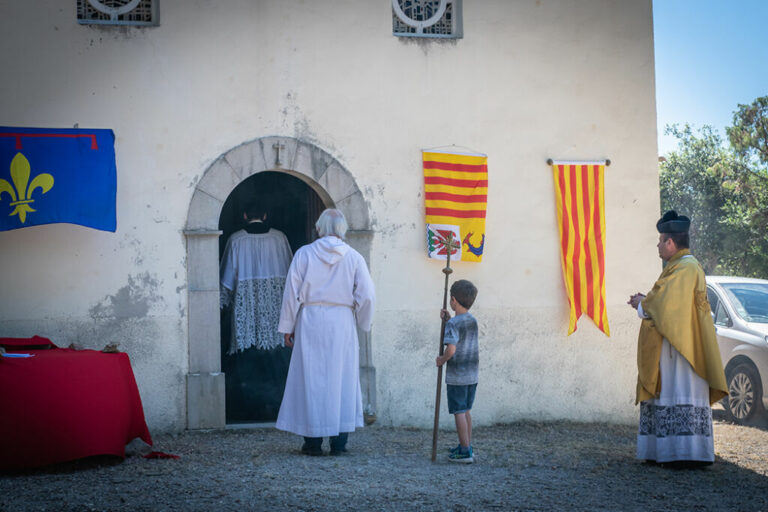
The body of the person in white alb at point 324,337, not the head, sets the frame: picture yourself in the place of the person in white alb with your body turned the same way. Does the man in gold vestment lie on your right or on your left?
on your right

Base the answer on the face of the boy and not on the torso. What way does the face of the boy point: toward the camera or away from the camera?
away from the camera

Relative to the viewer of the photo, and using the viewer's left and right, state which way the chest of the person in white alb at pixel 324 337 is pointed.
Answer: facing away from the viewer

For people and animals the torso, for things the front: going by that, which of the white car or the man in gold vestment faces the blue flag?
the man in gold vestment

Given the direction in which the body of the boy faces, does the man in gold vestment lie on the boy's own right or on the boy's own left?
on the boy's own right

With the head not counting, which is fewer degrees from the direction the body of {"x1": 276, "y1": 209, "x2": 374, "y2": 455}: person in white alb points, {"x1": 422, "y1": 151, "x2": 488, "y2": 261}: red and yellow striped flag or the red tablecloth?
the red and yellow striped flag

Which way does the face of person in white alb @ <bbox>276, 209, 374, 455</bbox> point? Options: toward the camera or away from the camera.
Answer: away from the camera

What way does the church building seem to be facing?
toward the camera

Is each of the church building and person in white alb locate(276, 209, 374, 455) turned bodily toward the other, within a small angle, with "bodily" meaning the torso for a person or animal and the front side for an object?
yes

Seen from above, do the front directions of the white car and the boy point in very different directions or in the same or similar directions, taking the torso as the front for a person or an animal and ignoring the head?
very different directions

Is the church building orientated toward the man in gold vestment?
no

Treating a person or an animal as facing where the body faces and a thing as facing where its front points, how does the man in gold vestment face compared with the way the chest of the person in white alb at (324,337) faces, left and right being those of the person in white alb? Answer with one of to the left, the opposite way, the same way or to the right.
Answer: to the left

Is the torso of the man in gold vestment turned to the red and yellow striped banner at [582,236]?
no

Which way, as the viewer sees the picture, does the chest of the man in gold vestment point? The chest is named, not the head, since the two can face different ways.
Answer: to the viewer's left

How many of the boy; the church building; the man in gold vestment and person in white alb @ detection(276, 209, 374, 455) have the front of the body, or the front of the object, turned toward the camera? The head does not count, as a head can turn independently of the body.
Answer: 1

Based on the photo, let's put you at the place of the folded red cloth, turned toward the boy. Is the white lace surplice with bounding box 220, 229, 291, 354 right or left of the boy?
left

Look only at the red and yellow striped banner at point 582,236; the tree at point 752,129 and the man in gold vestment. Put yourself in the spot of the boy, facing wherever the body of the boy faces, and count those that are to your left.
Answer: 0
